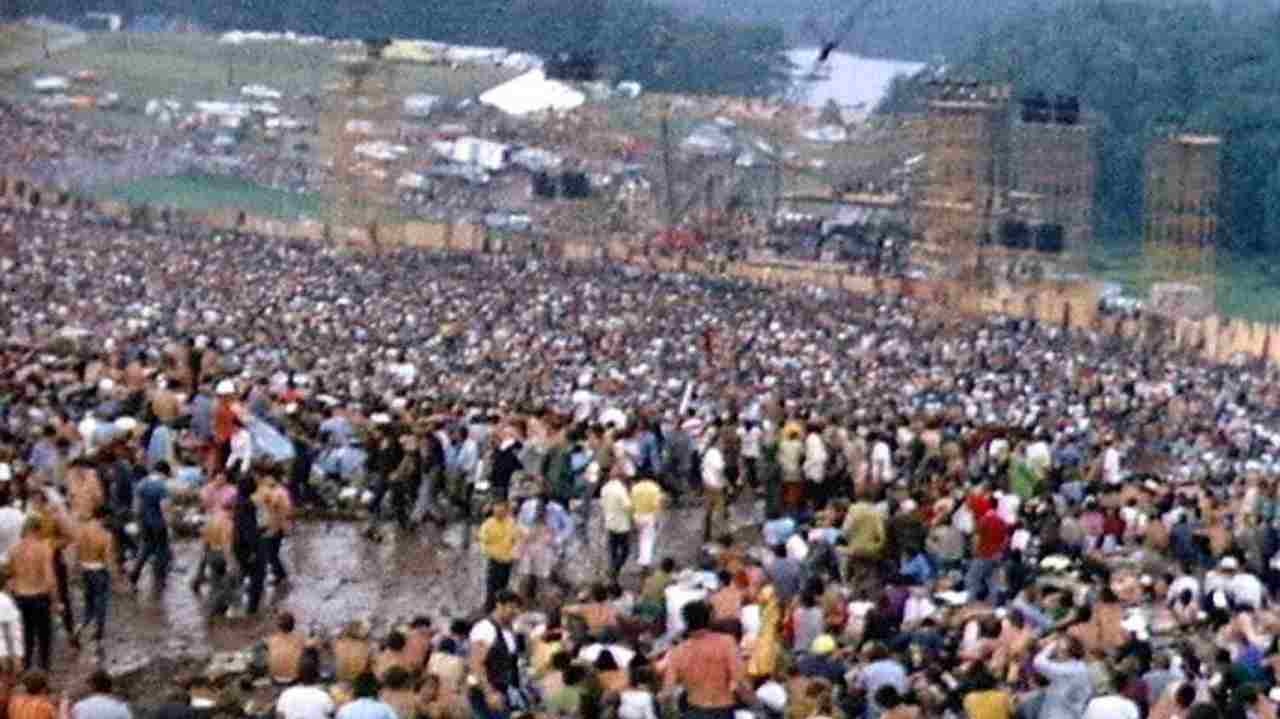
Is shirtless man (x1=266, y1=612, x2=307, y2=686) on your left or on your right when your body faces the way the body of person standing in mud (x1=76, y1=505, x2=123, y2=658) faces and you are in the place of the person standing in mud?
on your right

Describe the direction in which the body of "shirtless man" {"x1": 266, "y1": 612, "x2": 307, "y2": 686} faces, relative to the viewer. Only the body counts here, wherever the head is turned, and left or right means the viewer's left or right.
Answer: facing away from the viewer

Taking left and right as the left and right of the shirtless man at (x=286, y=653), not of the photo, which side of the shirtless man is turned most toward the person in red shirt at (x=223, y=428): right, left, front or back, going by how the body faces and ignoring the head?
front

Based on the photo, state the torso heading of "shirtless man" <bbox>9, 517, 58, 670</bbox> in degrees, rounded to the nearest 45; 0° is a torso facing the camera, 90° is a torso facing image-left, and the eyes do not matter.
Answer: approximately 180°

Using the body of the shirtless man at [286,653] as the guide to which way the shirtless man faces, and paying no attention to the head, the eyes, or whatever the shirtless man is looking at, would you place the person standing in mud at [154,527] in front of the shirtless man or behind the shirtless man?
in front
